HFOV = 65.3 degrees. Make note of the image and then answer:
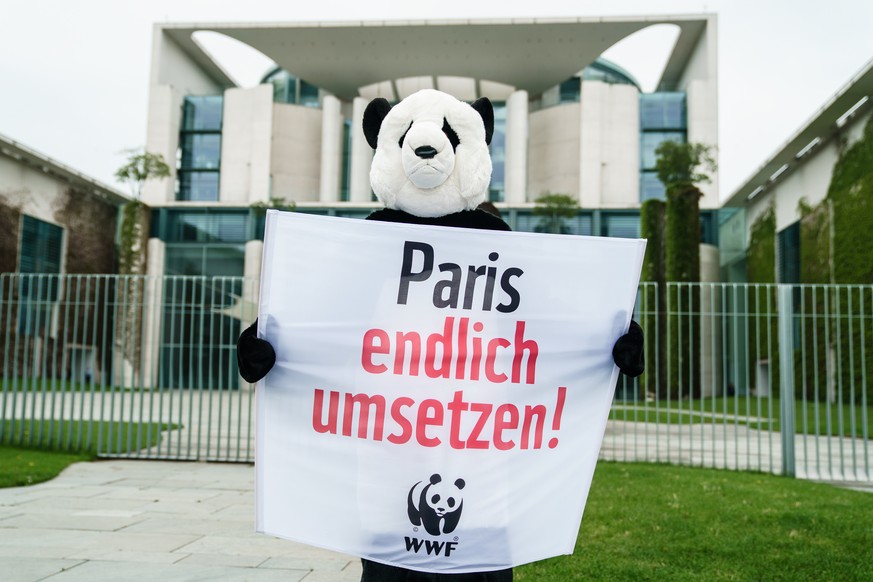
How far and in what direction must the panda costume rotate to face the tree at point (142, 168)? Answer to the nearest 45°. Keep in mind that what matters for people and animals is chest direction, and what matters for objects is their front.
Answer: approximately 135° to its right

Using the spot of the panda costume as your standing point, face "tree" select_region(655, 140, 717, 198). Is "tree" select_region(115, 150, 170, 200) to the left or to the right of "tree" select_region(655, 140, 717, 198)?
left

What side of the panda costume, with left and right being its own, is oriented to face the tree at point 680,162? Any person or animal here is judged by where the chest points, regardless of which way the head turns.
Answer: back

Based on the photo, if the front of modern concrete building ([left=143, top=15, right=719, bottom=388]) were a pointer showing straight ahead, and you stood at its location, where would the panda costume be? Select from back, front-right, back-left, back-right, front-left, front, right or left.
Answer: front

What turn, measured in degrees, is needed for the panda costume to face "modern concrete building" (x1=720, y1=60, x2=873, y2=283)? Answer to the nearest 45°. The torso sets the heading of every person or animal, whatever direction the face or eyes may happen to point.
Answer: approximately 135° to its left

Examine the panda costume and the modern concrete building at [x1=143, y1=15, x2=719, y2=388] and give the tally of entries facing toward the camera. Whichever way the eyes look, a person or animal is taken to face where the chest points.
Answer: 2

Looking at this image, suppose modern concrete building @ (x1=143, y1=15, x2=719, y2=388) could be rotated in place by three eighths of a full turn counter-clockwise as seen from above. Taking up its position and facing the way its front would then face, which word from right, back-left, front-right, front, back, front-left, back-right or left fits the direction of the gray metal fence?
back-right

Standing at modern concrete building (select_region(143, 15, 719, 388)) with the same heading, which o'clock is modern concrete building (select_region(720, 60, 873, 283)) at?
modern concrete building (select_region(720, 60, 873, 283)) is roughly at 10 o'clock from modern concrete building (select_region(143, 15, 719, 388)).

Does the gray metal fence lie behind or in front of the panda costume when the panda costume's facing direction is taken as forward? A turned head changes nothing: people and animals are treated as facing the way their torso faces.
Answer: behind

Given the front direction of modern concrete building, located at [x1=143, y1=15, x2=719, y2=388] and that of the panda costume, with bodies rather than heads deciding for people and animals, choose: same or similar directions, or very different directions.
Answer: same or similar directions

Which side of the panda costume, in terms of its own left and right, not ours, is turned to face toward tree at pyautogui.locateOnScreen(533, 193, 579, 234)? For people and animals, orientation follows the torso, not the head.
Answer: back

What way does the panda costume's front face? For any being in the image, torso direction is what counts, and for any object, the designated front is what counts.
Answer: toward the camera

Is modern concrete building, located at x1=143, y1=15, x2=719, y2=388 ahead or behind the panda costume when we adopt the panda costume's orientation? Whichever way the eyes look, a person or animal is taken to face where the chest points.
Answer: behind
